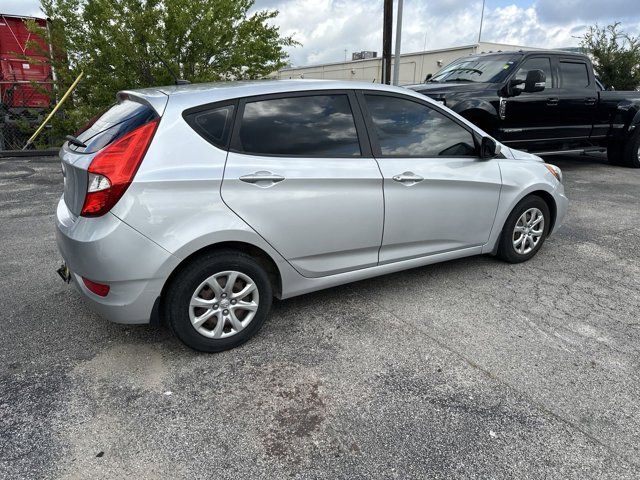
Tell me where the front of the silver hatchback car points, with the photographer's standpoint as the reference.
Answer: facing away from the viewer and to the right of the viewer

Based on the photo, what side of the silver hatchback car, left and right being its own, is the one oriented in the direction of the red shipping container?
left

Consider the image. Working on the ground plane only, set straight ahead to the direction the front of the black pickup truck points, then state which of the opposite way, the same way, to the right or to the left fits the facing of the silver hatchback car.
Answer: the opposite way

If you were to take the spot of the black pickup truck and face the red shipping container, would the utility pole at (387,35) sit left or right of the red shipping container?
right

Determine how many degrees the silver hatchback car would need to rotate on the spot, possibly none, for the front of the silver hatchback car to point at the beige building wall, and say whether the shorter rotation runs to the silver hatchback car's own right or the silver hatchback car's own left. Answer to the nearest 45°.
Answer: approximately 45° to the silver hatchback car's own left

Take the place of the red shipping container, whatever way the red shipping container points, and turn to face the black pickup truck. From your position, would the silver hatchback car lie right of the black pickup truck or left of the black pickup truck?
right

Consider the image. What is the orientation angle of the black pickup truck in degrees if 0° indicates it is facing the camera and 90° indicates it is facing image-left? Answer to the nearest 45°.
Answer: approximately 45°

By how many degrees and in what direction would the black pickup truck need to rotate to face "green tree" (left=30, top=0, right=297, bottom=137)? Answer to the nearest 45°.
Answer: approximately 45° to its right

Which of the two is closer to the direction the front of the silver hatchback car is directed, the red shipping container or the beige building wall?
the beige building wall

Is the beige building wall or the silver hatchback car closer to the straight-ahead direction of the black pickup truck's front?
the silver hatchback car
